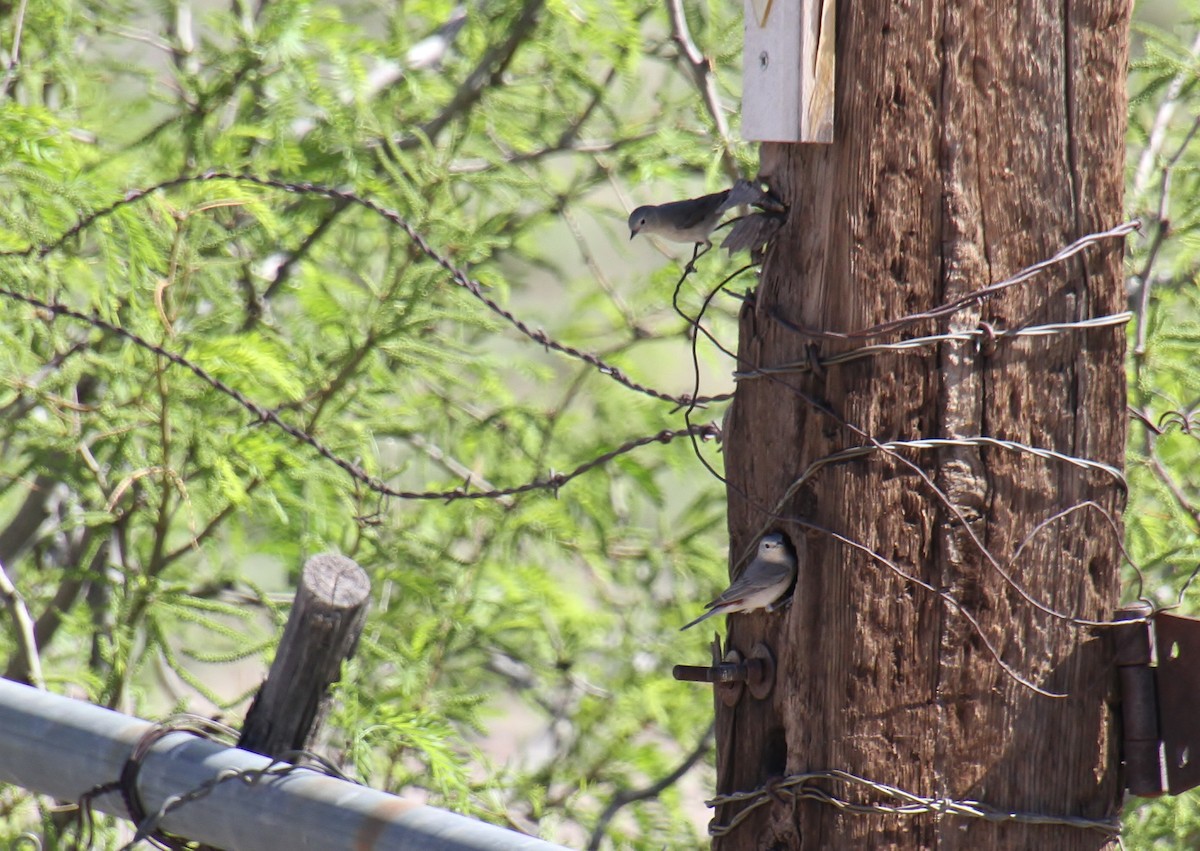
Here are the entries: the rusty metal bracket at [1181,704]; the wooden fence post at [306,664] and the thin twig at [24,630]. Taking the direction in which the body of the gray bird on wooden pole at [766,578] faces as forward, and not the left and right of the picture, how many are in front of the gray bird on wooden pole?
1

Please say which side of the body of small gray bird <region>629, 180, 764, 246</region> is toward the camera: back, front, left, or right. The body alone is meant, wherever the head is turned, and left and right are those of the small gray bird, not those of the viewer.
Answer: left

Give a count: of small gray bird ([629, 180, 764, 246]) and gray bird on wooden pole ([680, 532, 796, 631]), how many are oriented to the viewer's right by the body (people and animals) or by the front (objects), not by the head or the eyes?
1

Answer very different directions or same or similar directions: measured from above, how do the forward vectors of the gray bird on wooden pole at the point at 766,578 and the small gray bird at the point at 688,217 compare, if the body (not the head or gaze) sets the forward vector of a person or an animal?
very different directions

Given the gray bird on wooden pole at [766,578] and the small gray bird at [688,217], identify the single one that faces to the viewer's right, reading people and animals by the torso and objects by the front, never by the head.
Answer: the gray bird on wooden pole

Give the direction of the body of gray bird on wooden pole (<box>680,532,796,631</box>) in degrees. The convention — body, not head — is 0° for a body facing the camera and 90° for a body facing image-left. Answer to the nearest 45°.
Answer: approximately 270°

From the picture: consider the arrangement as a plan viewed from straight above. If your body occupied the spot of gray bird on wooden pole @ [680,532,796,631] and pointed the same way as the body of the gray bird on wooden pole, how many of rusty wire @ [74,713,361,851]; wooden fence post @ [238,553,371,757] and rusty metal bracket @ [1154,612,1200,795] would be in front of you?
1

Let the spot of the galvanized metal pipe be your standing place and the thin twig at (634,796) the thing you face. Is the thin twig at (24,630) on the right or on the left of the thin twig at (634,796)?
left

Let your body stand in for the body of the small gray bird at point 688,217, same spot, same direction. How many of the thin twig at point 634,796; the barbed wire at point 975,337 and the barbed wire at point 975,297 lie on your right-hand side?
1
